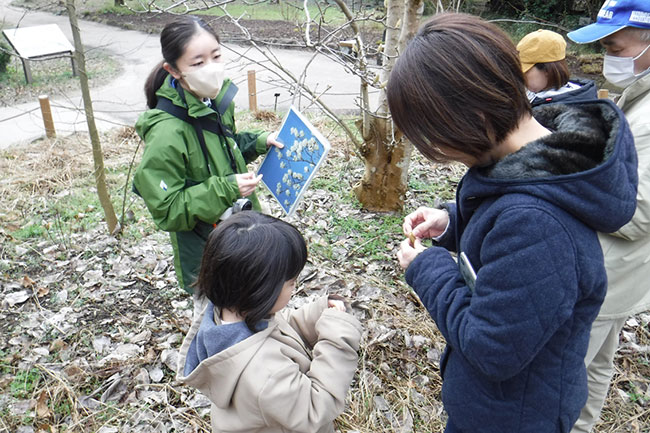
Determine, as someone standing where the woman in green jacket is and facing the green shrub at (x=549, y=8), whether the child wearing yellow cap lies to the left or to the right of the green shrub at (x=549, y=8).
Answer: right

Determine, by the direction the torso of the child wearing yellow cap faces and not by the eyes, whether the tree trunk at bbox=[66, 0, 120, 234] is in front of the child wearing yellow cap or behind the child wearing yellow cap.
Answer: in front

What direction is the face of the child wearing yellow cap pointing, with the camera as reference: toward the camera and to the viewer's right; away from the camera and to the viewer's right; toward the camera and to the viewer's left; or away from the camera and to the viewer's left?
toward the camera and to the viewer's left

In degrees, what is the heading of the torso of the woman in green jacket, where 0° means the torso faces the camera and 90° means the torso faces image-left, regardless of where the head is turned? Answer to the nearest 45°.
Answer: approximately 315°

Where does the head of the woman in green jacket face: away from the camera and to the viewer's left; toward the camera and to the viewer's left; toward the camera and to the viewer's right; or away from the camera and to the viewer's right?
toward the camera and to the viewer's right

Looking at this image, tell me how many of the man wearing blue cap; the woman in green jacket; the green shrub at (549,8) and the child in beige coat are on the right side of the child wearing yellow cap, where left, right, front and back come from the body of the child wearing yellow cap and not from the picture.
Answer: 1

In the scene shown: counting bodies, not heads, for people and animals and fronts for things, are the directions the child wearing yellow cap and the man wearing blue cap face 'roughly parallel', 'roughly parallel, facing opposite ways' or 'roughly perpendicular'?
roughly parallel

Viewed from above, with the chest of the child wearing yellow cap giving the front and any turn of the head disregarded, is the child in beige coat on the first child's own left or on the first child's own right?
on the first child's own left

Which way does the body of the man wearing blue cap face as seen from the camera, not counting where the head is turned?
to the viewer's left

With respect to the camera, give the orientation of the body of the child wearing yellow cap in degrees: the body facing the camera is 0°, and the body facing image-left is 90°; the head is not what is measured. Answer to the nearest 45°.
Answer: approximately 90°

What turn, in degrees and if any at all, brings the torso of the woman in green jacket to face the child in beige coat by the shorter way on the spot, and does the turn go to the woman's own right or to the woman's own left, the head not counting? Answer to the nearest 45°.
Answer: approximately 45° to the woman's own right
